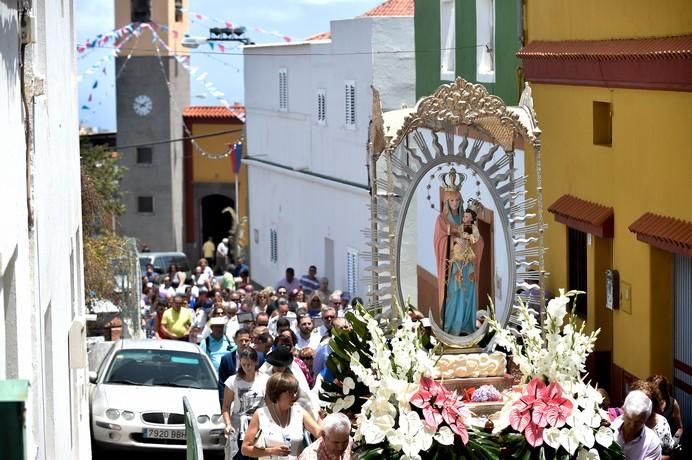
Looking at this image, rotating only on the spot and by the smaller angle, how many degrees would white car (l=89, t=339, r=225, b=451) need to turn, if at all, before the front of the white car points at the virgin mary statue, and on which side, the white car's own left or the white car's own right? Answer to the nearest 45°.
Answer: approximately 45° to the white car's own left

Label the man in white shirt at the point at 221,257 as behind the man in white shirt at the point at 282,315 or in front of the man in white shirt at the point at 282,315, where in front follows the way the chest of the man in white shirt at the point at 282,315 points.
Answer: behind

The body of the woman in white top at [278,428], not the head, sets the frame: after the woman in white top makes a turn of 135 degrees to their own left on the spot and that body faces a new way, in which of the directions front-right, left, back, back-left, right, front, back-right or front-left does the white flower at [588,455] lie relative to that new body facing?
right

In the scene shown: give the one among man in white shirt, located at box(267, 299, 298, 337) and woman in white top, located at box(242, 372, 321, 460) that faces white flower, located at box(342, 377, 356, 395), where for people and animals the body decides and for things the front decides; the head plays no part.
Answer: the man in white shirt

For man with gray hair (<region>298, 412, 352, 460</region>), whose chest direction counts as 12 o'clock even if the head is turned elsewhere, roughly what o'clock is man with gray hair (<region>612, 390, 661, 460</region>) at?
man with gray hair (<region>612, 390, 661, 460</region>) is roughly at 10 o'clock from man with gray hair (<region>298, 412, 352, 460</region>).

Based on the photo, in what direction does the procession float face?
toward the camera

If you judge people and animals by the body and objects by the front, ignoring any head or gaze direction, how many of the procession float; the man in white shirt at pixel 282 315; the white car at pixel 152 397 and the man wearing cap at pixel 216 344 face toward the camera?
4

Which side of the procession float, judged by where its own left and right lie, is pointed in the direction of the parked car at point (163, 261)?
back

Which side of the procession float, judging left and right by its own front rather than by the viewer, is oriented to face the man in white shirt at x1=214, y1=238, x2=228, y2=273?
back

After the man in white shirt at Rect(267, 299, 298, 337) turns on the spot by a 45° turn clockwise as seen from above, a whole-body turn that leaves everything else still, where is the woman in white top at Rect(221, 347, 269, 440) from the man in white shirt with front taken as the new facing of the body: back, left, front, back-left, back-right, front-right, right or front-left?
front-left

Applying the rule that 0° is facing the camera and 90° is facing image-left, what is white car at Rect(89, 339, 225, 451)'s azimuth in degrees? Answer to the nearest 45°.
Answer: approximately 0°

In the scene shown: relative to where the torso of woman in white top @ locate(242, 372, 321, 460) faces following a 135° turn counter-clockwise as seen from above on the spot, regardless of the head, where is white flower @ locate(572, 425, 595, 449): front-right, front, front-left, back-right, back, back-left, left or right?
right

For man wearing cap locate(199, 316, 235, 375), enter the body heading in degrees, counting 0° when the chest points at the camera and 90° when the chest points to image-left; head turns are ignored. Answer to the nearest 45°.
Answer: approximately 0°

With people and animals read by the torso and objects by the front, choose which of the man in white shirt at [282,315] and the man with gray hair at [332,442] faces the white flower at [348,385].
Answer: the man in white shirt

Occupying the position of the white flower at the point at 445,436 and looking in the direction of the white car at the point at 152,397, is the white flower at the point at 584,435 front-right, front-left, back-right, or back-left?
back-right

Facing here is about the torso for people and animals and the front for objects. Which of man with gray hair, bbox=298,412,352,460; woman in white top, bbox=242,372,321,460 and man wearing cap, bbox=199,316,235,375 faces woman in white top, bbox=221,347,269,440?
the man wearing cap

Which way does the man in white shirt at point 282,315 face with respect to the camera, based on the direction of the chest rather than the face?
toward the camera
